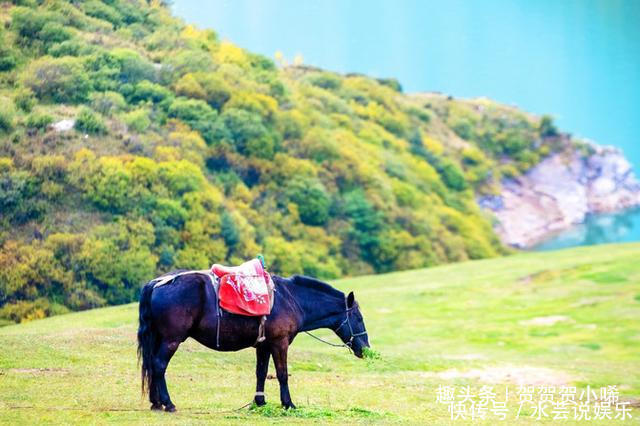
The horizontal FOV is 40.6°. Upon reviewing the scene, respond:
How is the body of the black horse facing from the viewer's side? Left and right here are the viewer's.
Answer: facing to the right of the viewer
